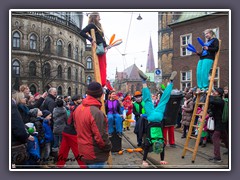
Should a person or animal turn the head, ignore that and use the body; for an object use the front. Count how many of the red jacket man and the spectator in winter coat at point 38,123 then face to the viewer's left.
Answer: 0

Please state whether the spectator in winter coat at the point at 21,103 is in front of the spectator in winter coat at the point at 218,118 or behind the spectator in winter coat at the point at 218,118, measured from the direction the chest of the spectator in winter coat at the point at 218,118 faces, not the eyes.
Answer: in front

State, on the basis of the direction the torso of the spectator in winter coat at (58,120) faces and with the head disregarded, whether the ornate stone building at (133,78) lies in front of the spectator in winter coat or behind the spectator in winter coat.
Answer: in front

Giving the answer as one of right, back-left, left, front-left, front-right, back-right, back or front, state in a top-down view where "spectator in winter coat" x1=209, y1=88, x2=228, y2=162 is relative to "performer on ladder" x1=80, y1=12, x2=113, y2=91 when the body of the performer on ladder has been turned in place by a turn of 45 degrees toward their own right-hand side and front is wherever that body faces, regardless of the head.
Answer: front-left

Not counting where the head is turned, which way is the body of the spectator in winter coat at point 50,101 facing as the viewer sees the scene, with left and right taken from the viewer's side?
facing to the right of the viewer

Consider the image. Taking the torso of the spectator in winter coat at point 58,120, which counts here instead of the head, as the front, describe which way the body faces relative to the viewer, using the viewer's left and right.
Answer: facing away from the viewer and to the right of the viewer

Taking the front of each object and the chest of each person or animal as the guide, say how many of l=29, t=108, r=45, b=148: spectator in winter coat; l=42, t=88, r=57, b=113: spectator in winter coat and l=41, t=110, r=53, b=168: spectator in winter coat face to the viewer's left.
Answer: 0
